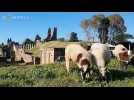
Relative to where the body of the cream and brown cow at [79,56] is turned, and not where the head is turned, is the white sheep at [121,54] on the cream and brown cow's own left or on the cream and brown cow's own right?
on the cream and brown cow's own left
